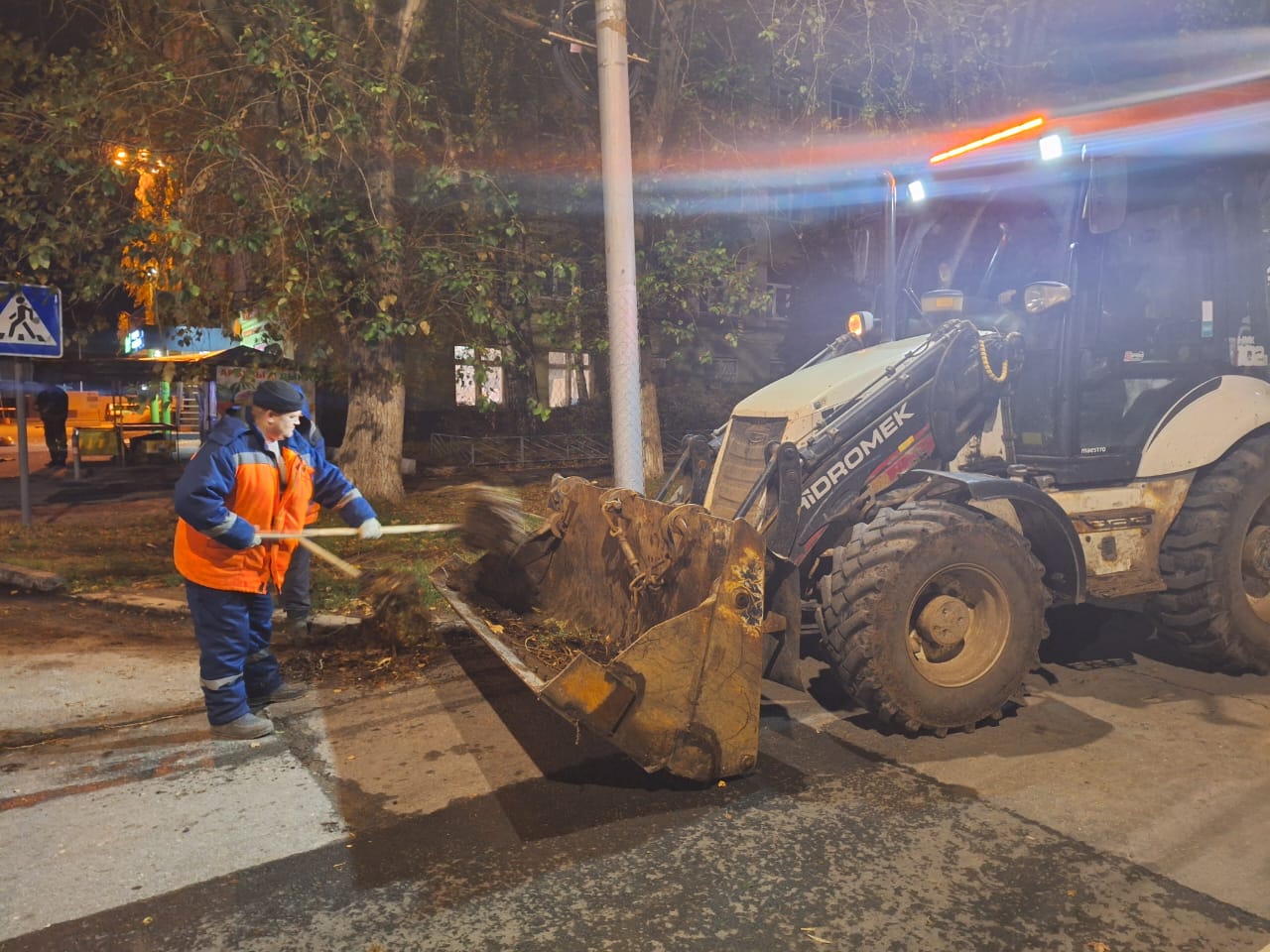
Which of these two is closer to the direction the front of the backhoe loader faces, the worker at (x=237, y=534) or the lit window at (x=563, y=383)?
the worker

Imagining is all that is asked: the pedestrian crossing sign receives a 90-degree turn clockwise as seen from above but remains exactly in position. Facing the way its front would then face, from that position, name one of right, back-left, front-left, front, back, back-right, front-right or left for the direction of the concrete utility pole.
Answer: back-left

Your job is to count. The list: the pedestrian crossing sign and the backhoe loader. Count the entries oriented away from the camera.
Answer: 0

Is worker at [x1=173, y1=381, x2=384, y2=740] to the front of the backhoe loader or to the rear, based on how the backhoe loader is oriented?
to the front

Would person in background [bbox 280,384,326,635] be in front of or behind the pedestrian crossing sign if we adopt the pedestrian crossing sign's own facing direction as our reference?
in front

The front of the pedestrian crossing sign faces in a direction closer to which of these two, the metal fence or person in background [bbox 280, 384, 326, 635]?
the person in background

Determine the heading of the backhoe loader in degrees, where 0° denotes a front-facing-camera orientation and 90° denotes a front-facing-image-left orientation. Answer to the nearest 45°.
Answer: approximately 45°

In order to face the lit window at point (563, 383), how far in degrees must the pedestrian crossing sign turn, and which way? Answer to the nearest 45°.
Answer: approximately 135° to its left

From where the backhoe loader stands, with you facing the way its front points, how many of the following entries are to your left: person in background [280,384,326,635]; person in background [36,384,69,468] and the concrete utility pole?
0

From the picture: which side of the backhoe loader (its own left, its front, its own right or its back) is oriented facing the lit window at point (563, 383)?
right

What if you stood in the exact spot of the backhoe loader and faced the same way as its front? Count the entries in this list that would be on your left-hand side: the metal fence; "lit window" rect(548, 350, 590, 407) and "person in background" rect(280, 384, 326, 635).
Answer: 0

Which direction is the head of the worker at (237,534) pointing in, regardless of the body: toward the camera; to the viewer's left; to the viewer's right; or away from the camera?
to the viewer's right

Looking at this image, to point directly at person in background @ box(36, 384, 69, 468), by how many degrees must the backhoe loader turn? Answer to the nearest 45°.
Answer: approximately 90° to its right

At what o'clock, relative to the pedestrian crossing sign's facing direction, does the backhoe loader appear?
The backhoe loader is roughly at 11 o'clock from the pedestrian crossing sign.

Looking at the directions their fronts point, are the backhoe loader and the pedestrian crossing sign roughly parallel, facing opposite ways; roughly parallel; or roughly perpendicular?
roughly perpendicular

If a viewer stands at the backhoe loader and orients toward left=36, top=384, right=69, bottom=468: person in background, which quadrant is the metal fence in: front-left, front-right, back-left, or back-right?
front-right

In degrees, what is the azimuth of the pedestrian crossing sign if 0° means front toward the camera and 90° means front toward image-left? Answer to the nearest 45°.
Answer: approximately 0°

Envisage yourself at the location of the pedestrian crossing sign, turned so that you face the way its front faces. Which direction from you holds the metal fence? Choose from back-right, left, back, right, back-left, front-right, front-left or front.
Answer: back-left

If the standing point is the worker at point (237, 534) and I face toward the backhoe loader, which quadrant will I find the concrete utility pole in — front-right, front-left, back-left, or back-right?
front-left

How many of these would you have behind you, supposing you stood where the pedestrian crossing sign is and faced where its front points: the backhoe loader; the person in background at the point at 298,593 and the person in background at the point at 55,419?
1
